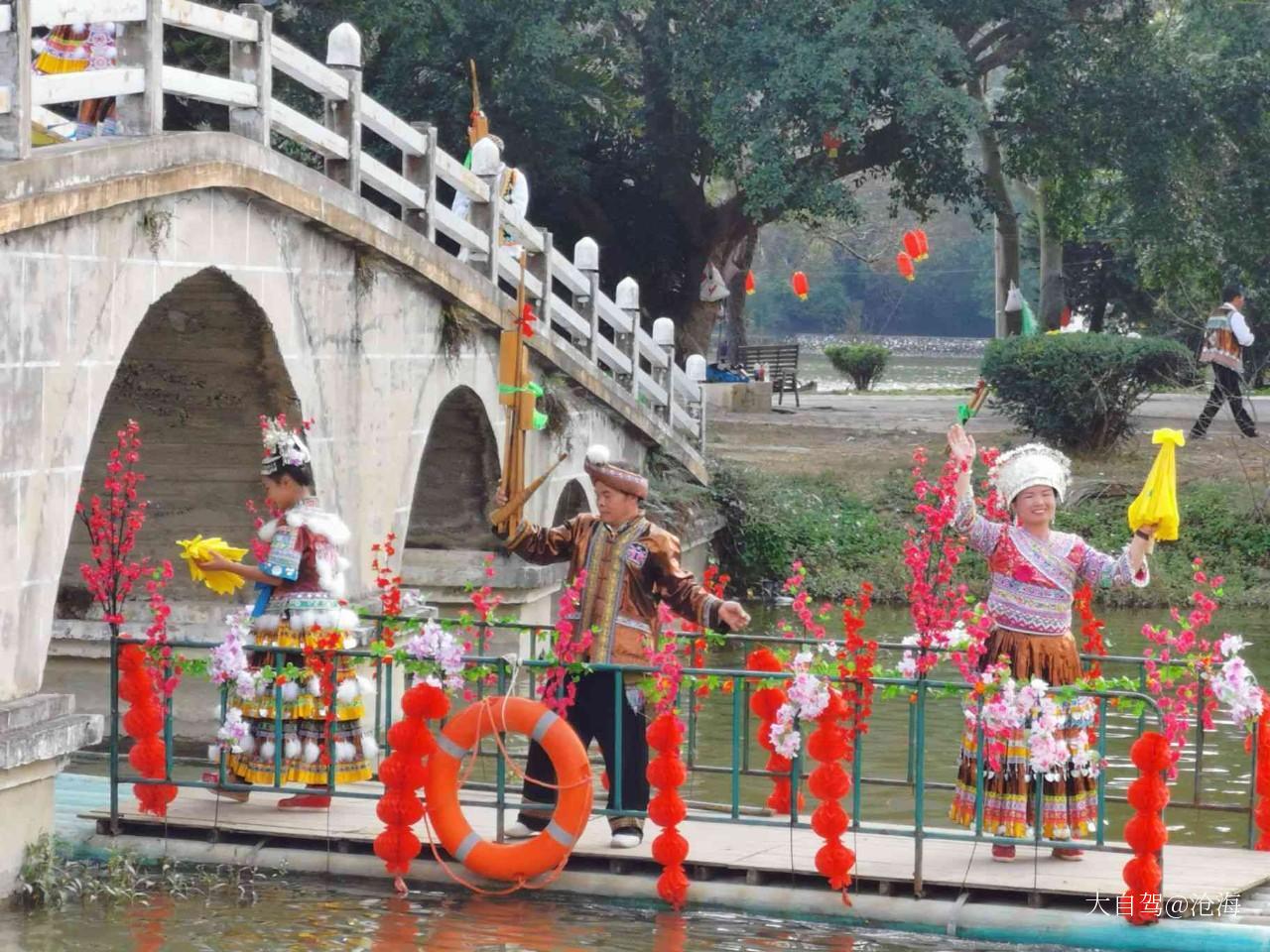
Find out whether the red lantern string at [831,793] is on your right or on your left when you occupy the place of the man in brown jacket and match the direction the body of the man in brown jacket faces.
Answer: on your left

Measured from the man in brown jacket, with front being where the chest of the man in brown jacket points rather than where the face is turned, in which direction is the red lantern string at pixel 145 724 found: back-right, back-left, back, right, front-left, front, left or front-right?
front-right

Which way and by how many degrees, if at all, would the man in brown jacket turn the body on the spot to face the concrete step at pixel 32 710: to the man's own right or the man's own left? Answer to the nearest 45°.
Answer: approximately 45° to the man's own right

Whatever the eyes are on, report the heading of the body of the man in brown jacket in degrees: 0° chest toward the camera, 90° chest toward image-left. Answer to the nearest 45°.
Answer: approximately 45°

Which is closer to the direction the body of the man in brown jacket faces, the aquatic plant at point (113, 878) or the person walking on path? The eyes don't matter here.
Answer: the aquatic plant

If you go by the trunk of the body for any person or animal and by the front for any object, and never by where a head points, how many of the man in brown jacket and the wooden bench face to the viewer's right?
0
